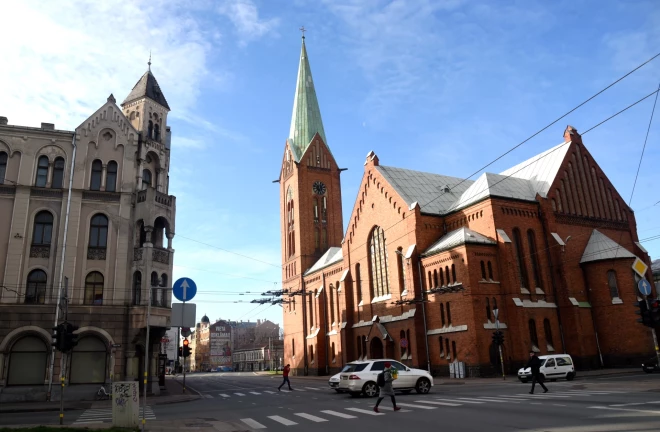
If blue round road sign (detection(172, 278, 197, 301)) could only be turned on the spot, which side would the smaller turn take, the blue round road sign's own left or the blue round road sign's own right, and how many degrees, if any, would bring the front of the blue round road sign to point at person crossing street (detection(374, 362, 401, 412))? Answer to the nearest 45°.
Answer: approximately 90° to the blue round road sign's own left

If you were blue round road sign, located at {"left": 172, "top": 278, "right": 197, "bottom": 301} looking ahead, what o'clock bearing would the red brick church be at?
The red brick church is roughly at 8 o'clock from the blue round road sign.

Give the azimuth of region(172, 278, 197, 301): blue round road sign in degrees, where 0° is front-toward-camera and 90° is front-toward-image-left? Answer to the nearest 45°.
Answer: approximately 0°

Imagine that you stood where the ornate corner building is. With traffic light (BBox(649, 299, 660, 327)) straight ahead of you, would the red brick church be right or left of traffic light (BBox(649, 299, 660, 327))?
left

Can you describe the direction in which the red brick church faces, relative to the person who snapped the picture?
facing away from the viewer and to the left of the viewer

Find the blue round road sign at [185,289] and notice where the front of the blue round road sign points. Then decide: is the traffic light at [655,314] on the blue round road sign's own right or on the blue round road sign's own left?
on the blue round road sign's own left
